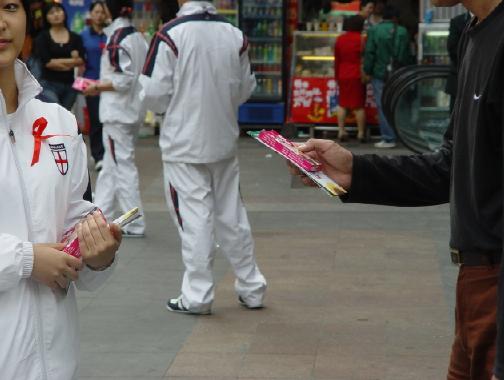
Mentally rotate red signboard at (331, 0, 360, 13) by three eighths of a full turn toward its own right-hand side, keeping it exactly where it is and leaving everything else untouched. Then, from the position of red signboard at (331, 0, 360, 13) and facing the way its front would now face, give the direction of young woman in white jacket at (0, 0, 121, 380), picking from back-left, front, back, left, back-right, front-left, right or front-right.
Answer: back-left

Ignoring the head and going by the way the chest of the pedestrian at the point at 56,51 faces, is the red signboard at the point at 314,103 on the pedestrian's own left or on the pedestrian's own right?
on the pedestrian's own left

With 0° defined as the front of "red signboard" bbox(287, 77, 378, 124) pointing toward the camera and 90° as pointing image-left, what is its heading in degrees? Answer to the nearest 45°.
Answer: approximately 0°

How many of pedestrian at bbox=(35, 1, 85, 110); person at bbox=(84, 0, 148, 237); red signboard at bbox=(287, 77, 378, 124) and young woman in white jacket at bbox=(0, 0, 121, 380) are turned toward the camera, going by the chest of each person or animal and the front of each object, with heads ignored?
3

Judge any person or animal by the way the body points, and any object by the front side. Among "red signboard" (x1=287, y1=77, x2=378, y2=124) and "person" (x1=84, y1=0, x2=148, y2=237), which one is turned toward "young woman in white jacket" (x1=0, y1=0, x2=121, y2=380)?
the red signboard
